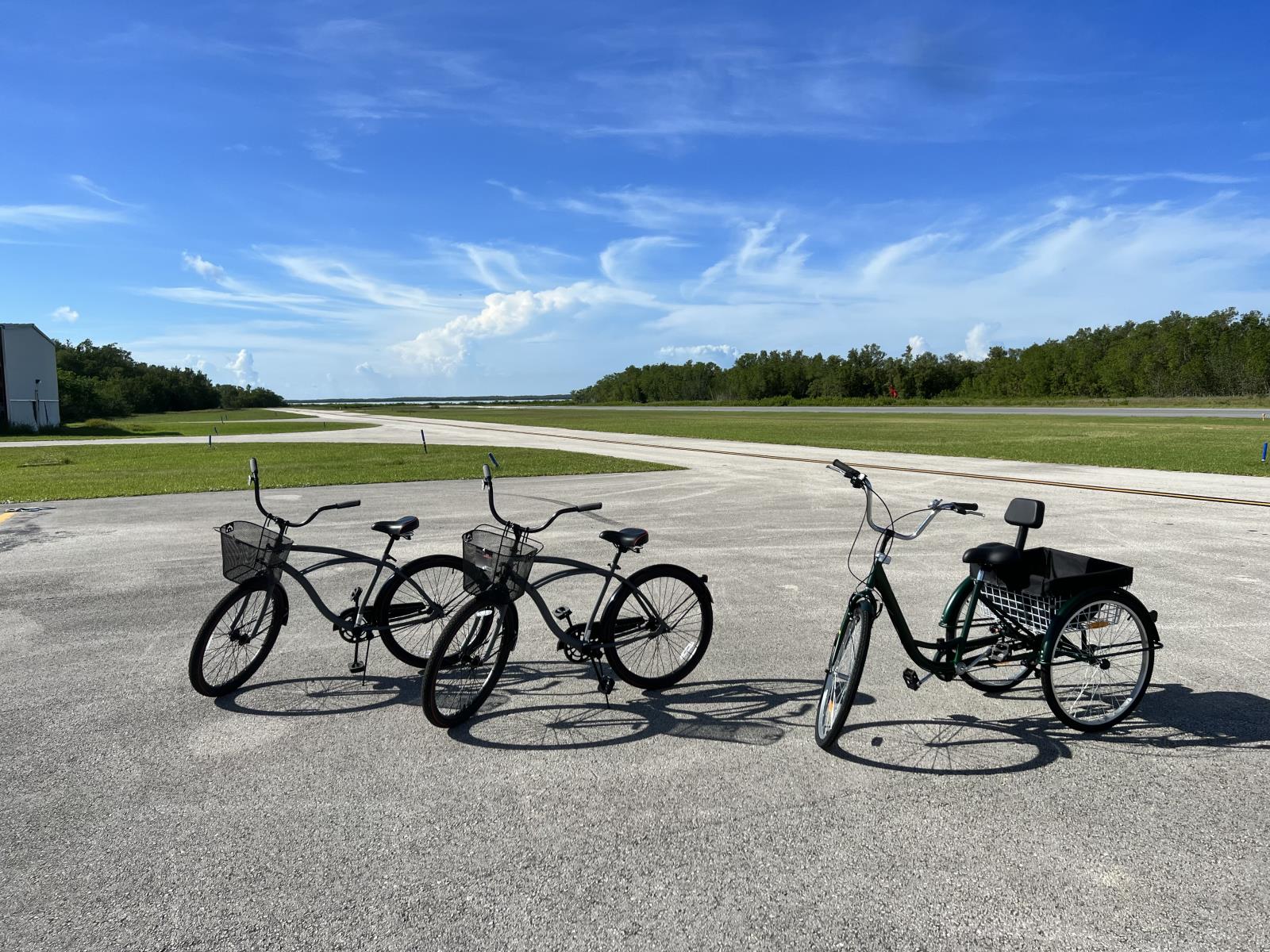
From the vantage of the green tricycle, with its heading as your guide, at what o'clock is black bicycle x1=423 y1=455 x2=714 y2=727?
The black bicycle is roughly at 1 o'clock from the green tricycle.

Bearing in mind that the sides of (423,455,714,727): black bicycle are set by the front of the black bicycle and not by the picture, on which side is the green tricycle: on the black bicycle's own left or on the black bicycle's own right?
on the black bicycle's own left

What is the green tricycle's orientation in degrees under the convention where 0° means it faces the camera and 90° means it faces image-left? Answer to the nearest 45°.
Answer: approximately 45°

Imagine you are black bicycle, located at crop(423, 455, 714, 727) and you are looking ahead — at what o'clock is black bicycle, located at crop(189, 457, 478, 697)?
black bicycle, located at crop(189, 457, 478, 697) is roughly at 2 o'clock from black bicycle, located at crop(423, 455, 714, 727).

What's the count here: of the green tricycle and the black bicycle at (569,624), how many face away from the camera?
0
